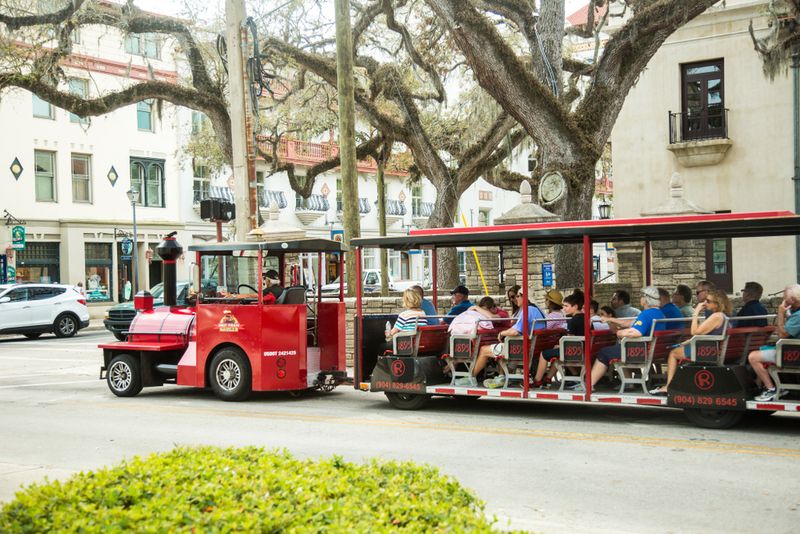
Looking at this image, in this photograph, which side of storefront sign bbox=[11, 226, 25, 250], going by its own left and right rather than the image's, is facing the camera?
front

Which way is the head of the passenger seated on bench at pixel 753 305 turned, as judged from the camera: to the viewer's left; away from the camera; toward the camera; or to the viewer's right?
to the viewer's left

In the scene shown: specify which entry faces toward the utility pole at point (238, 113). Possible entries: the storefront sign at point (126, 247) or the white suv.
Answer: the storefront sign

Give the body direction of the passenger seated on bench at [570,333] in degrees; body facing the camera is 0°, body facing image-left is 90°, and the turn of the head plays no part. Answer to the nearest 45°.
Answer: approximately 90°

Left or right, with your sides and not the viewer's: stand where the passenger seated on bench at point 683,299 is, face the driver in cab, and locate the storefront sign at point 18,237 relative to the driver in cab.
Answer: right

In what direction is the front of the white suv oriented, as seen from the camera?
facing to the left of the viewer

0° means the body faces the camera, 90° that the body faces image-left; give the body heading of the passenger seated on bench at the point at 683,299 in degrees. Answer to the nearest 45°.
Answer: approximately 90°

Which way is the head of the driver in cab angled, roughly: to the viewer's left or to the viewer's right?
to the viewer's left

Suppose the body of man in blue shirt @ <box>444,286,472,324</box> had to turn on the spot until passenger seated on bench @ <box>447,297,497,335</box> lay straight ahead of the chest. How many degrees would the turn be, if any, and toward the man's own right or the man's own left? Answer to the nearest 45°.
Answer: approximately 90° to the man's own left

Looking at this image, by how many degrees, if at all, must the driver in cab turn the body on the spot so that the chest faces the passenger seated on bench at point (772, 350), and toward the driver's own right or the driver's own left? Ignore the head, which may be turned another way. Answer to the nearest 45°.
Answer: approximately 135° to the driver's own left

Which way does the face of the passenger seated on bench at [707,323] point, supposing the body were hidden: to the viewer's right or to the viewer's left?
to the viewer's left

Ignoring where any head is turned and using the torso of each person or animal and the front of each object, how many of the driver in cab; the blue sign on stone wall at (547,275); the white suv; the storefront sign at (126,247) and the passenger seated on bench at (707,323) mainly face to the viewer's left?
3

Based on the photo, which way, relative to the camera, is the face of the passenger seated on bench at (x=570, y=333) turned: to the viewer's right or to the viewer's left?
to the viewer's left

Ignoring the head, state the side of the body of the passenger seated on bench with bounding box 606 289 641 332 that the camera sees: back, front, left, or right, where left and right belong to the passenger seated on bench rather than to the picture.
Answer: left

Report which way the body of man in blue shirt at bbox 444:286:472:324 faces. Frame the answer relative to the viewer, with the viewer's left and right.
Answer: facing to the left of the viewer

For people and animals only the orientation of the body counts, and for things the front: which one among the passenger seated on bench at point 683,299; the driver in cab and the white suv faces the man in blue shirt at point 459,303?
the passenger seated on bench
